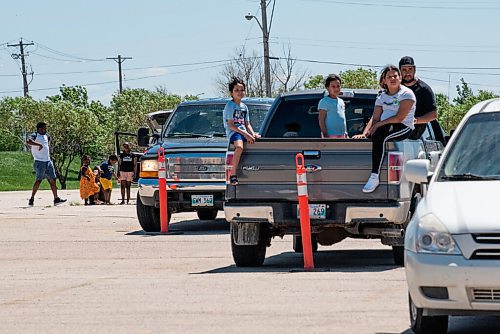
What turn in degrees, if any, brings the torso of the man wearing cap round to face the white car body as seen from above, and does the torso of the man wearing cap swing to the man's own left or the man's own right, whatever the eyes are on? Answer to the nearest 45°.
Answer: approximately 45° to the man's own left

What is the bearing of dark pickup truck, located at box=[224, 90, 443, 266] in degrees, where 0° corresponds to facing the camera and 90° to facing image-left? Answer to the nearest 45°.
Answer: approximately 180°

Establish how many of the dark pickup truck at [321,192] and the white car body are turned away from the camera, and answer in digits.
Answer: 1

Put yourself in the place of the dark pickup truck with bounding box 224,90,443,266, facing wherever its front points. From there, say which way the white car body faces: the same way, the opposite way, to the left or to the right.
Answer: the opposite way

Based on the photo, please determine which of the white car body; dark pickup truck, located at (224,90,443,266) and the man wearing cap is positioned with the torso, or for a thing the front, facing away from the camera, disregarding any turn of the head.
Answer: the dark pickup truck
